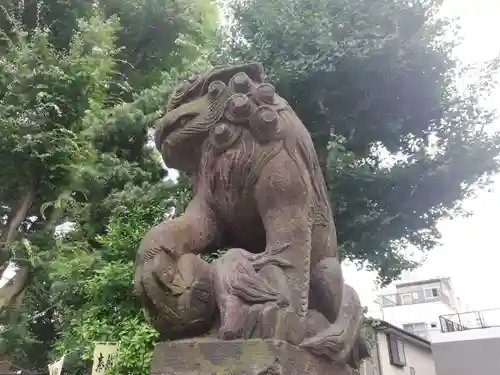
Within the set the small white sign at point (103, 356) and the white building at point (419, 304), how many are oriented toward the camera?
2

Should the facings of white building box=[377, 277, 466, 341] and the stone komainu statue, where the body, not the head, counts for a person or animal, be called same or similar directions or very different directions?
same or similar directions

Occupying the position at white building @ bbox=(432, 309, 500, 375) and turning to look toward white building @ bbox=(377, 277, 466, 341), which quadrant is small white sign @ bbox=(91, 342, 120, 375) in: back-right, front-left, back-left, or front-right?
back-left

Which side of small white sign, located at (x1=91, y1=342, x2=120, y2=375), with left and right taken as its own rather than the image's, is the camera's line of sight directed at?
front

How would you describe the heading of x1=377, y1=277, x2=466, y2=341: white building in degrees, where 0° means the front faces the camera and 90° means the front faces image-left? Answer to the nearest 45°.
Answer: approximately 0°

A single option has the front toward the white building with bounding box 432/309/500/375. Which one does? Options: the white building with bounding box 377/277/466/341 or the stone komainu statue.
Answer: the white building with bounding box 377/277/466/341

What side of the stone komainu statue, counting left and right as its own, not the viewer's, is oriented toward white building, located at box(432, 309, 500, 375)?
back

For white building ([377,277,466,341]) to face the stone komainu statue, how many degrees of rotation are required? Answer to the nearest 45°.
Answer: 0° — it already faces it
